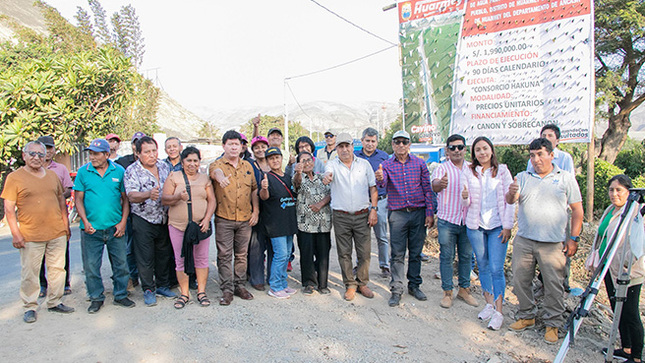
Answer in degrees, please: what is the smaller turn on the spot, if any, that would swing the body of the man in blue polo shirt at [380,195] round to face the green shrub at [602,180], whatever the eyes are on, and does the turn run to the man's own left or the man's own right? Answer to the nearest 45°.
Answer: approximately 135° to the man's own left

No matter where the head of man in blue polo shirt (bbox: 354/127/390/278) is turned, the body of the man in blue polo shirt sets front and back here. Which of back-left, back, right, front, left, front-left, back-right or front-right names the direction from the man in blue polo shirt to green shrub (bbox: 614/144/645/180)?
back-left

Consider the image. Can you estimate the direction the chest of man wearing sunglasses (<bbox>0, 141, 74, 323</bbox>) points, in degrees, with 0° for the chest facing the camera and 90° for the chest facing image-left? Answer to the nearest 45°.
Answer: approximately 315°

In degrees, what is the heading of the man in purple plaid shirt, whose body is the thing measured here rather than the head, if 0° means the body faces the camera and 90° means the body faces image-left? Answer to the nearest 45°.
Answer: approximately 0°

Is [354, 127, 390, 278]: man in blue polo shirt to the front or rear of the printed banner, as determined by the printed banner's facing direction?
to the front

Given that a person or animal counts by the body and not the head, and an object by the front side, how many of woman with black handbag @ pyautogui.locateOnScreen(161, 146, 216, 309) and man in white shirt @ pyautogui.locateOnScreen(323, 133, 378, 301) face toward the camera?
2

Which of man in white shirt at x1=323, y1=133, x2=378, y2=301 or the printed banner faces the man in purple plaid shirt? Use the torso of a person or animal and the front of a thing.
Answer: the printed banner

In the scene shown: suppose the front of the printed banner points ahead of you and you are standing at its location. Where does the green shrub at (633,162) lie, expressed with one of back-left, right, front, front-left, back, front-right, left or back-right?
back-left

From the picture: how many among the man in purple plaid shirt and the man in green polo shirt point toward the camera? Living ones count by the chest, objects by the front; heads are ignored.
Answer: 2

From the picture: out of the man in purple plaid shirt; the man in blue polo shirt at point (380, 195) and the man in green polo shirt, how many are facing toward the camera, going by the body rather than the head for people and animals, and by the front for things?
3

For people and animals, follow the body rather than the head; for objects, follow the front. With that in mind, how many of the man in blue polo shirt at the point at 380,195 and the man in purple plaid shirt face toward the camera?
2
